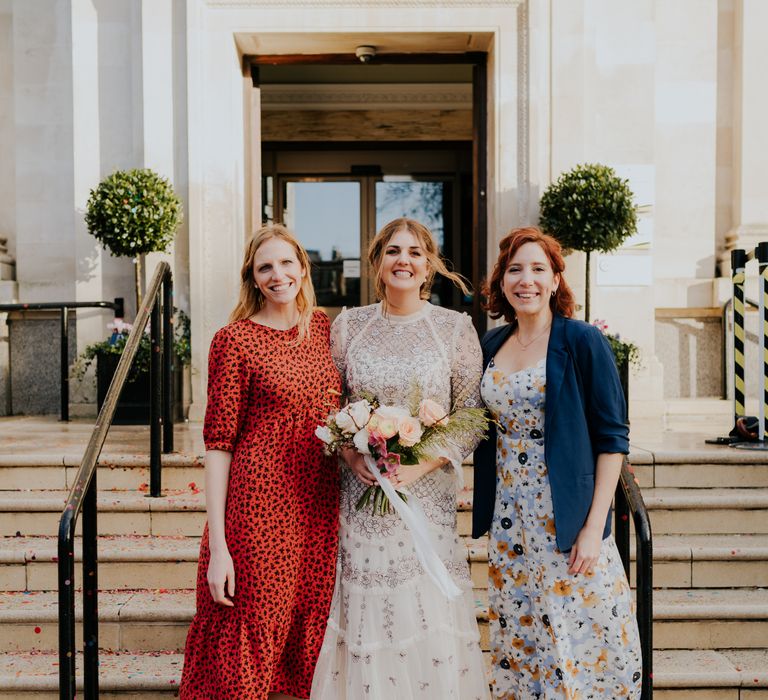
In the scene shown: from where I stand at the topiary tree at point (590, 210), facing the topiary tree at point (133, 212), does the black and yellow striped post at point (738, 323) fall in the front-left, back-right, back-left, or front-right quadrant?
back-left

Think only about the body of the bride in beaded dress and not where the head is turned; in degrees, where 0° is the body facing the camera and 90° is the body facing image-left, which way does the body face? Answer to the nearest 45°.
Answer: approximately 0°

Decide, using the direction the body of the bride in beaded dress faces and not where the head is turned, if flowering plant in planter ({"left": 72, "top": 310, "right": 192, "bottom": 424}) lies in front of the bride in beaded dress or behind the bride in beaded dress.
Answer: behind

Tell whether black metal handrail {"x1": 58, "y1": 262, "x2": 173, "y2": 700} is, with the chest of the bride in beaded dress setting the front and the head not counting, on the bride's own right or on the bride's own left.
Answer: on the bride's own right
